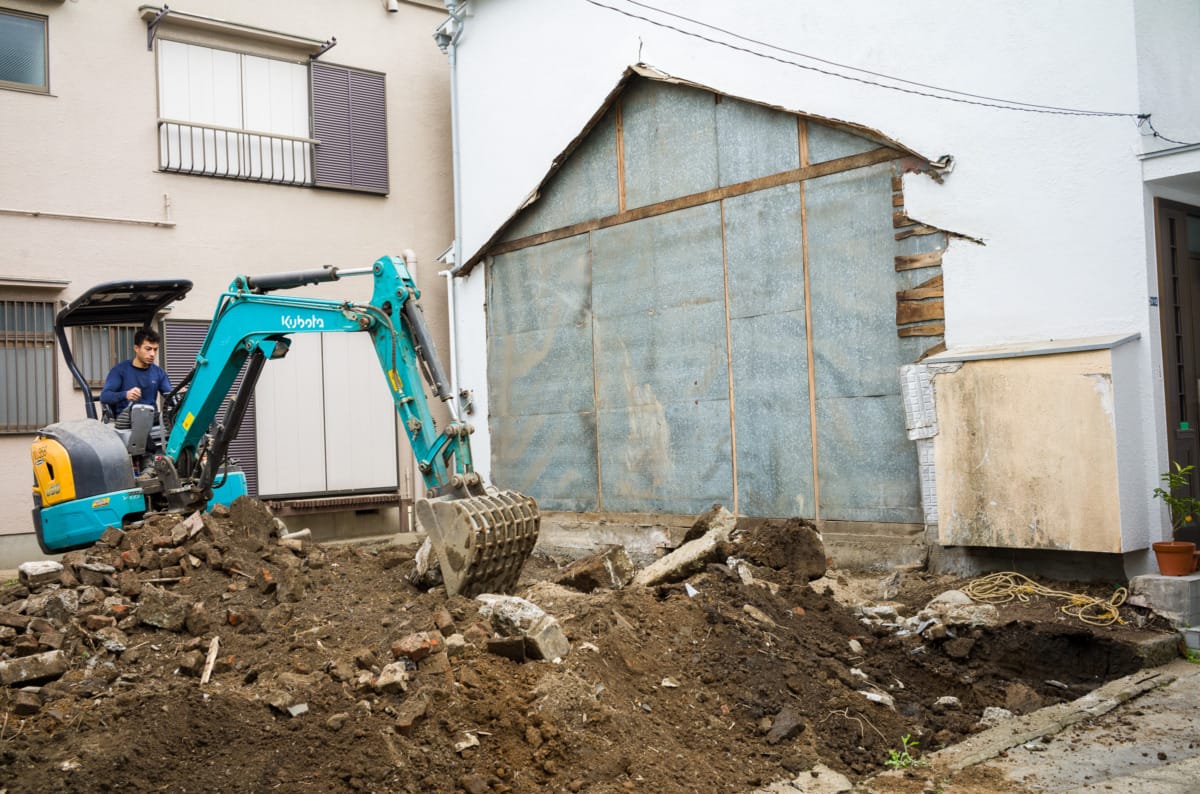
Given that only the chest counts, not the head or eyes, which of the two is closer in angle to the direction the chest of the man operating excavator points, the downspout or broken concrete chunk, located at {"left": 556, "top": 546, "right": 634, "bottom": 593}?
the broken concrete chunk

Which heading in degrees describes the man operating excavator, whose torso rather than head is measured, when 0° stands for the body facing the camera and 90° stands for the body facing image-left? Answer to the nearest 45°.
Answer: approximately 315°

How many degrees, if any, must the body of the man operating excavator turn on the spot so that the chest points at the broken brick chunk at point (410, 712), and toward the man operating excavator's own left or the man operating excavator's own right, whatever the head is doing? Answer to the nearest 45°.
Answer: approximately 45° to the man operating excavator's own right

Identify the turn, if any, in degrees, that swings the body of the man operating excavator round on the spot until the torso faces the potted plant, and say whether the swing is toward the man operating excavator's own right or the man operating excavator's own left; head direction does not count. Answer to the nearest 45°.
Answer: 0° — they already face it

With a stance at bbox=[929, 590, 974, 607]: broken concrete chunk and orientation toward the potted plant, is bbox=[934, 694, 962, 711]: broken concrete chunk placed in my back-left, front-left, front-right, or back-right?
back-right

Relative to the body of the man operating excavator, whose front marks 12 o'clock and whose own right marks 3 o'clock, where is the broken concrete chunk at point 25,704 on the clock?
The broken concrete chunk is roughly at 2 o'clock from the man operating excavator.

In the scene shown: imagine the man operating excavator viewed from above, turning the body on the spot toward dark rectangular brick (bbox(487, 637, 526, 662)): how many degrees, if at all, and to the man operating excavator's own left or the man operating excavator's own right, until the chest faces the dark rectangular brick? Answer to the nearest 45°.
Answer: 0° — they already face it

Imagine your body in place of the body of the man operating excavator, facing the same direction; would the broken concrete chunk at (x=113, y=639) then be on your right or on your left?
on your right

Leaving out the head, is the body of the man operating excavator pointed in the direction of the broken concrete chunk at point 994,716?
yes

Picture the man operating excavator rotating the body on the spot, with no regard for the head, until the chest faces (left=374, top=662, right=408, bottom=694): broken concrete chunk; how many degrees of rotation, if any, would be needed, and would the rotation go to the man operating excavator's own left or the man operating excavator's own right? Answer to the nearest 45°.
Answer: approximately 45° to the man operating excavator's own right

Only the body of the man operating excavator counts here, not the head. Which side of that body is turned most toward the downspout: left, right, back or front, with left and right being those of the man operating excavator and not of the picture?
left
